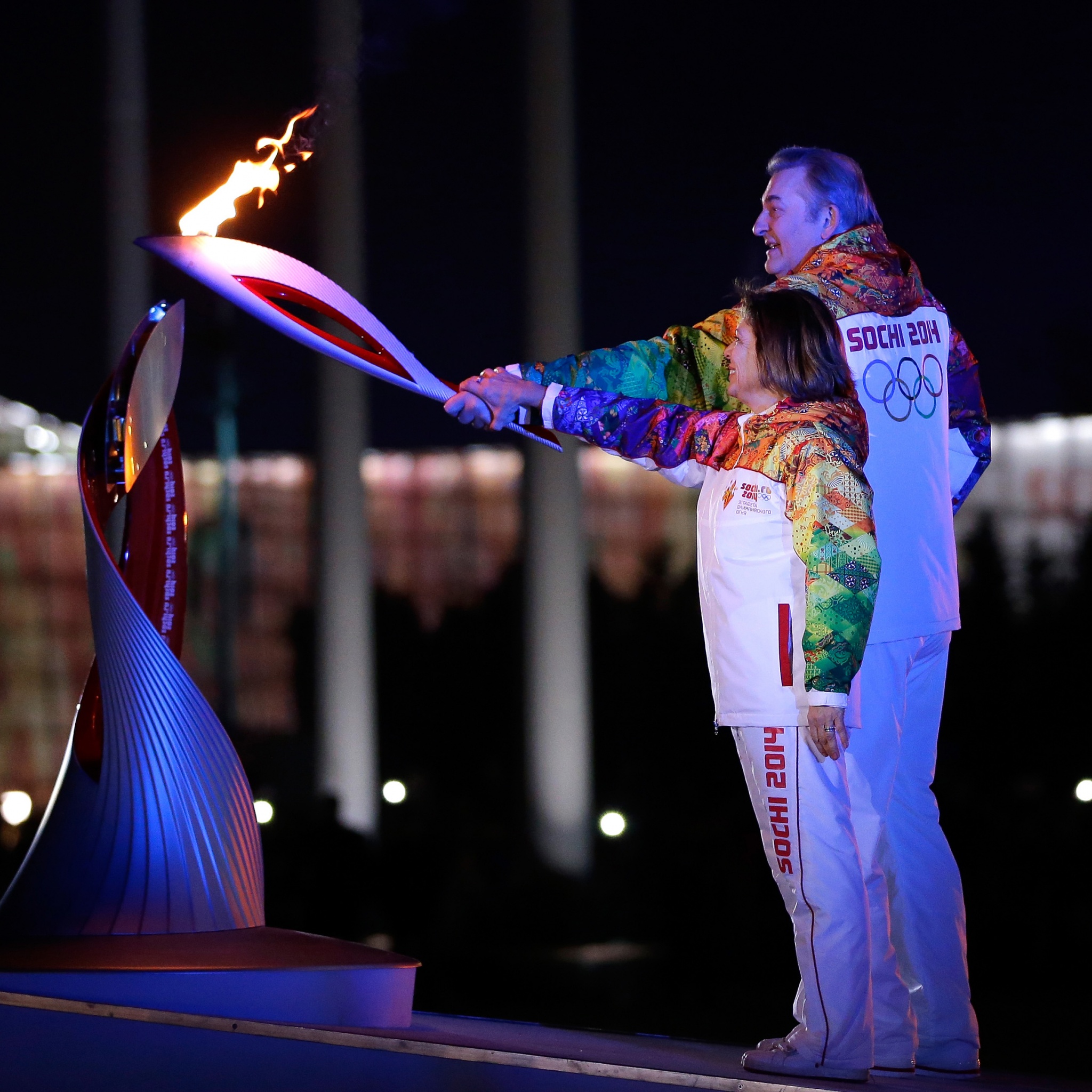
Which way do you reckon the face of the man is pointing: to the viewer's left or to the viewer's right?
to the viewer's left

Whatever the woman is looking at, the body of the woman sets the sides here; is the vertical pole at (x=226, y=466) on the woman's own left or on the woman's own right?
on the woman's own right

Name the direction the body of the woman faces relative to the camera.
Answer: to the viewer's left

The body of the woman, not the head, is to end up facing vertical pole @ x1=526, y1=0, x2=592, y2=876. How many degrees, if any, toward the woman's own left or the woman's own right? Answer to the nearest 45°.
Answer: approximately 90° to the woman's own right

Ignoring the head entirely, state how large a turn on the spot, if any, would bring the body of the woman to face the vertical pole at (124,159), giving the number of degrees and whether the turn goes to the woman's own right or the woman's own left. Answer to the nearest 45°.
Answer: approximately 45° to the woman's own right

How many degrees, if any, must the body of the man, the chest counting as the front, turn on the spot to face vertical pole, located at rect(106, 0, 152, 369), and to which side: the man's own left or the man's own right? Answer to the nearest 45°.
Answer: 0° — they already face it

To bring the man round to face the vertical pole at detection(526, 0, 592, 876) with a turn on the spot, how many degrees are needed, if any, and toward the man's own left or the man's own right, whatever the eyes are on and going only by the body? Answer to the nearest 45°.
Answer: approximately 45° to the man's own right

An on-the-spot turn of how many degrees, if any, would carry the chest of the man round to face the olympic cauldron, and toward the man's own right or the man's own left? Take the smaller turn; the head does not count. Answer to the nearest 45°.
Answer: approximately 45° to the man's own left

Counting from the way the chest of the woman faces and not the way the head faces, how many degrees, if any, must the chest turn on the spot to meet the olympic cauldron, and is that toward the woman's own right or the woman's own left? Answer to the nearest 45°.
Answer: approximately 45° to the woman's own right

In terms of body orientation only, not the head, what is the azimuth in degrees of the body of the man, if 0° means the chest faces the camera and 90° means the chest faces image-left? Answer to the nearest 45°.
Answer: approximately 135°
